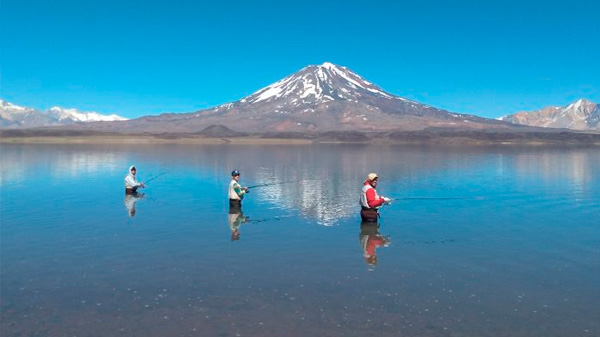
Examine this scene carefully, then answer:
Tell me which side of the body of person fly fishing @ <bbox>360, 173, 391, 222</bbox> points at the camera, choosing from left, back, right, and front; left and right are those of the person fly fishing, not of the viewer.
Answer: right
